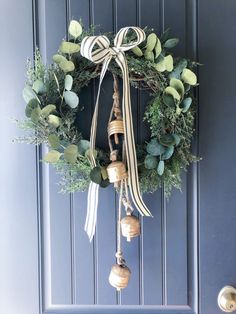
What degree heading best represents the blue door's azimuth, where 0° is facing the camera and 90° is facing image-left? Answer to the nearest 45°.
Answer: approximately 0°

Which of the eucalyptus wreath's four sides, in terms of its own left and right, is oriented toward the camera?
front
